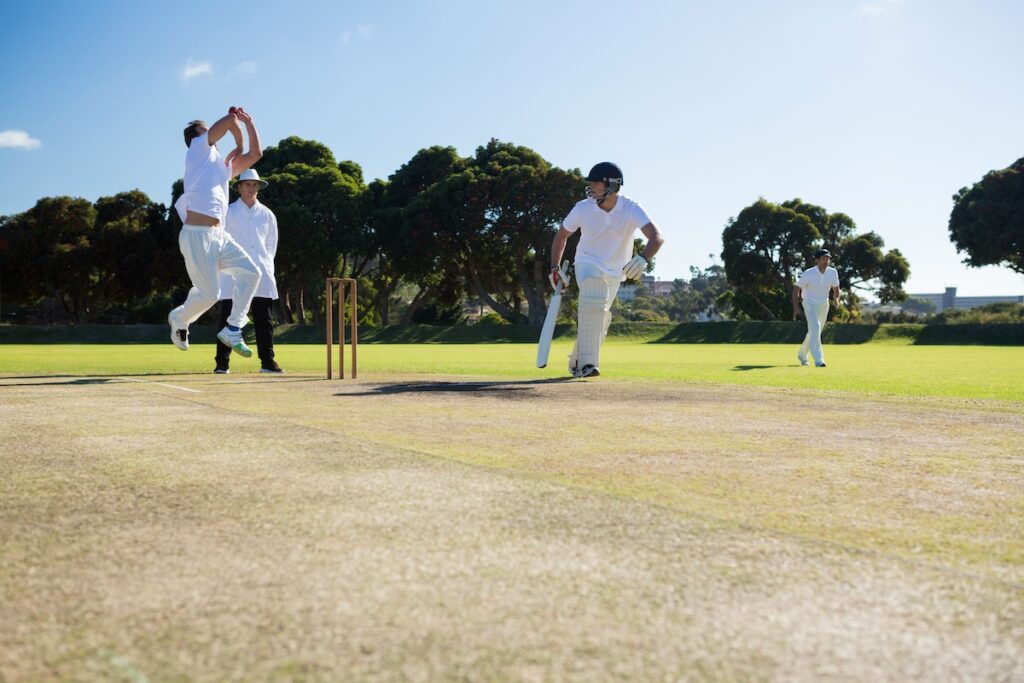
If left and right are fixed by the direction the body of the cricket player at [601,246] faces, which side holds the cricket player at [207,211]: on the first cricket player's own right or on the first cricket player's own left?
on the first cricket player's own right

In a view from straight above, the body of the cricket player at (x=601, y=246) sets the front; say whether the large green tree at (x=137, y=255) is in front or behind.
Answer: behind

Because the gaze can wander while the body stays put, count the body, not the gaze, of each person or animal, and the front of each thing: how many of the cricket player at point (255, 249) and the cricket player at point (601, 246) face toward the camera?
2

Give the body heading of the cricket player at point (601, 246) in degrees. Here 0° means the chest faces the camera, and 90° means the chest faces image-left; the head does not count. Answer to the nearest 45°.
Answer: approximately 0°

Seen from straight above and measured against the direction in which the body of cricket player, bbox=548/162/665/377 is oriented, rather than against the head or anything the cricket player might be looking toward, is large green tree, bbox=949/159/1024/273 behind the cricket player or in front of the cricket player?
behind

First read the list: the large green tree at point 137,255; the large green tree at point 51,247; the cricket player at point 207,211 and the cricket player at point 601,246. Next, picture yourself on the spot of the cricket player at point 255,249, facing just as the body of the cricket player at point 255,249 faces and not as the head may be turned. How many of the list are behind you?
2

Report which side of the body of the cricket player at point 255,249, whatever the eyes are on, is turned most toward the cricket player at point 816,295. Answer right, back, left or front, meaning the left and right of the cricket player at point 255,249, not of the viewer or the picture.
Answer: left

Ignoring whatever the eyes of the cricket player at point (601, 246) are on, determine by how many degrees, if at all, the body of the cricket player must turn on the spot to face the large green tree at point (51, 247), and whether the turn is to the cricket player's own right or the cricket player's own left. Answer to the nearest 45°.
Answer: approximately 135° to the cricket player's own right

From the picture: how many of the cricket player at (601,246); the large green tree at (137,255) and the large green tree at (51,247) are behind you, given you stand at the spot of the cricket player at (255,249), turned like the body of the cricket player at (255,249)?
2

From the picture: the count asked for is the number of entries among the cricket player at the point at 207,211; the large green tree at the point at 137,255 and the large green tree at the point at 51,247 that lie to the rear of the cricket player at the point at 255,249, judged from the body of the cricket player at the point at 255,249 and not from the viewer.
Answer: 2
